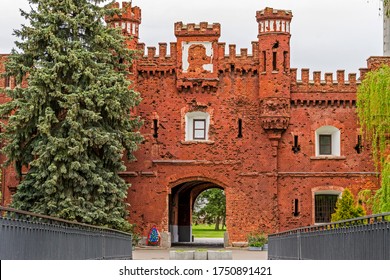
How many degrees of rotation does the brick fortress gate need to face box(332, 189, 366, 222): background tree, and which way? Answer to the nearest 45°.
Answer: approximately 45° to its left
